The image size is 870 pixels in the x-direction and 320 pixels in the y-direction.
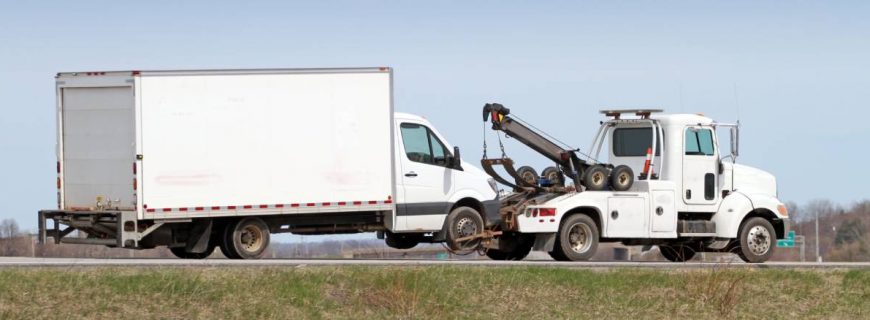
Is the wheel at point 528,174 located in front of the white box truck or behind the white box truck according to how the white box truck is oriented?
in front

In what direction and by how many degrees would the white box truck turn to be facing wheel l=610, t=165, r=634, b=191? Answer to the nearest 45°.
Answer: approximately 45° to its right

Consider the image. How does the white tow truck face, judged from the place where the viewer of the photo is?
facing away from the viewer and to the right of the viewer

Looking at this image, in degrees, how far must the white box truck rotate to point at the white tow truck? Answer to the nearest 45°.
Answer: approximately 45° to its right

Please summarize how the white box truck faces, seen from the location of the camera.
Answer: facing away from the viewer and to the right of the viewer

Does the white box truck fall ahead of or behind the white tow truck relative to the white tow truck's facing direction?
behind
